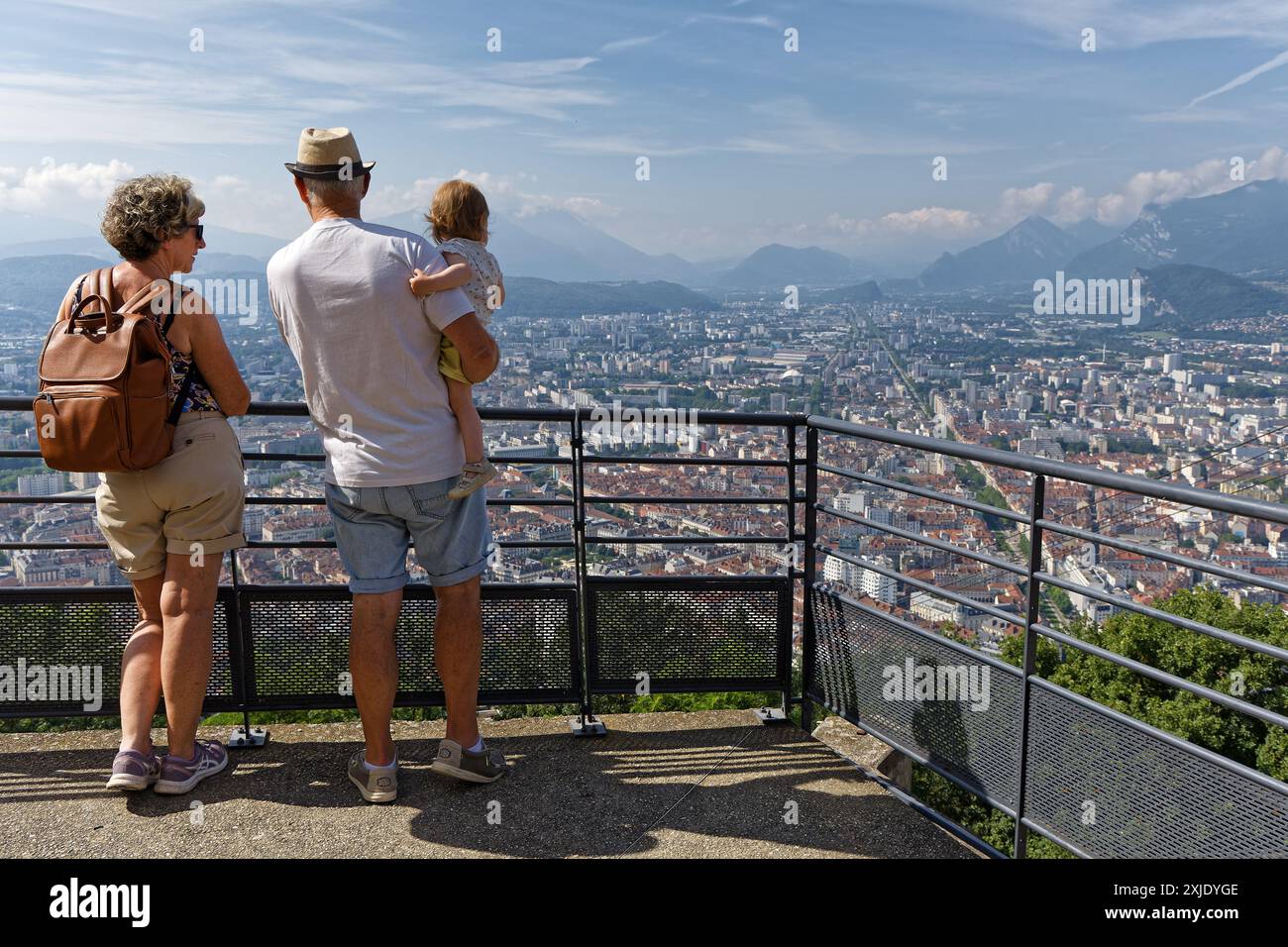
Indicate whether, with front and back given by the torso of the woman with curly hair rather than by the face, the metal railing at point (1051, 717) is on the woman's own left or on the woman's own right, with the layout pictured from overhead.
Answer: on the woman's own right

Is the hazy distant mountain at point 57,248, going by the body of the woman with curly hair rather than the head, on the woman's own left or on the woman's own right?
on the woman's own left

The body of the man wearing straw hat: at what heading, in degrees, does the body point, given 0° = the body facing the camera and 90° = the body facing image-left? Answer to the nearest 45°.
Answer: approximately 180°

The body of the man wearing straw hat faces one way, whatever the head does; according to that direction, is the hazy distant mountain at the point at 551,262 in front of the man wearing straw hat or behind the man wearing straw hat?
in front

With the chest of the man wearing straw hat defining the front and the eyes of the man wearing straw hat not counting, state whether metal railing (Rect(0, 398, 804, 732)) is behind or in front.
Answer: in front

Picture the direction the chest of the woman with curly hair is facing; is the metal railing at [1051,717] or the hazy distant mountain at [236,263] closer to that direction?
the hazy distant mountain

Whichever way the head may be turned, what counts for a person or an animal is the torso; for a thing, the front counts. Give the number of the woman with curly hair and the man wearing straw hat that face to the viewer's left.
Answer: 0

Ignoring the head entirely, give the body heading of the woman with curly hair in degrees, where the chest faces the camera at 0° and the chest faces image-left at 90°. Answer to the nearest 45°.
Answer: approximately 225°

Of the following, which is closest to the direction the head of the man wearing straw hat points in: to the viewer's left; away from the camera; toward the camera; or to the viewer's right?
away from the camera
